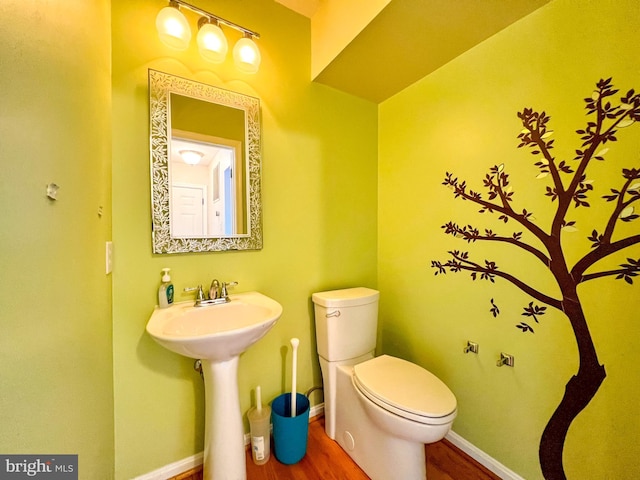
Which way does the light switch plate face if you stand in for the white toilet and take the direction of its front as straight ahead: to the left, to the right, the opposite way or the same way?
to the left

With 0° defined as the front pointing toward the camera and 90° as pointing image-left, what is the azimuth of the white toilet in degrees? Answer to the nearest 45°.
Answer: approximately 315°

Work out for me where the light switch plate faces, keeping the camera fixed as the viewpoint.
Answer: facing to the right of the viewer

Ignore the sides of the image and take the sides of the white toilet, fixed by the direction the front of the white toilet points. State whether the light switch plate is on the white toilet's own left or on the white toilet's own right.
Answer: on the white toilet's own right
